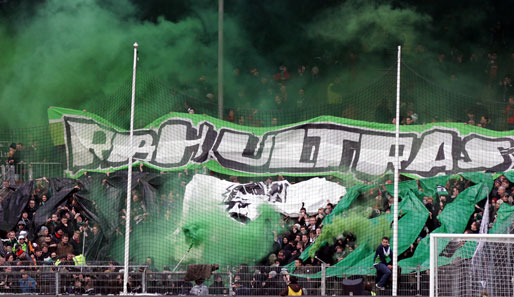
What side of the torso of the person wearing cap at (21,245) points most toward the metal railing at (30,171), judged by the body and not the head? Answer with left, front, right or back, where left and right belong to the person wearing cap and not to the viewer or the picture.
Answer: back

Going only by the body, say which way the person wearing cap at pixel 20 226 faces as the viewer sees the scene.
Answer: toward the camera

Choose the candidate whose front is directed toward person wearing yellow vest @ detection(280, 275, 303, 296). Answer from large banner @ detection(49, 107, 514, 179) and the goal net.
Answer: the large banner

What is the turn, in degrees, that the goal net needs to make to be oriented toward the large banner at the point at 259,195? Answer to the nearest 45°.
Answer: approximately 135° to its right

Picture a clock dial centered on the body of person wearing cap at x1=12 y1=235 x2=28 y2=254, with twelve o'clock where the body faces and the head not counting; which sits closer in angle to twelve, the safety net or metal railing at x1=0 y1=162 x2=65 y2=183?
the safety net

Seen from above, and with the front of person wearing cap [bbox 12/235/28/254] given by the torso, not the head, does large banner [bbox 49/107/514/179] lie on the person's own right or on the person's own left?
on the person's own left

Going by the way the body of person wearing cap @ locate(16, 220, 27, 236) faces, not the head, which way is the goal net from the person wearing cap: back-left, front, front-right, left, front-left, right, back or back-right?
front-left

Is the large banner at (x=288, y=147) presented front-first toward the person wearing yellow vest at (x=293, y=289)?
yes

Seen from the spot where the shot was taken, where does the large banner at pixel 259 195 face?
facing the viewer
